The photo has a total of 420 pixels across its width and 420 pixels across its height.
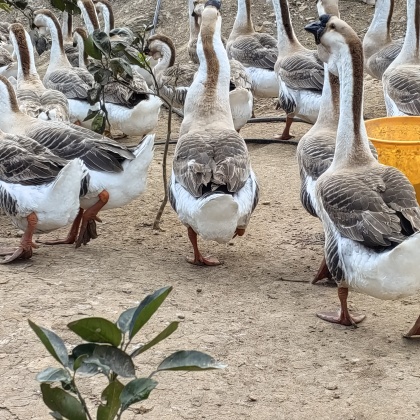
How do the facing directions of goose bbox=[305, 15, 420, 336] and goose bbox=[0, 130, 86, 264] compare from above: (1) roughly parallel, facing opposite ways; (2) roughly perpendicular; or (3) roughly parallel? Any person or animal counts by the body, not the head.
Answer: roughly perpendicular

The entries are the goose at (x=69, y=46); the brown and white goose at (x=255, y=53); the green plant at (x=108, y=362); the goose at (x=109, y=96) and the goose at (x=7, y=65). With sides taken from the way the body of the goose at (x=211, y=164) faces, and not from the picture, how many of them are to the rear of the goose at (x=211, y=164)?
1

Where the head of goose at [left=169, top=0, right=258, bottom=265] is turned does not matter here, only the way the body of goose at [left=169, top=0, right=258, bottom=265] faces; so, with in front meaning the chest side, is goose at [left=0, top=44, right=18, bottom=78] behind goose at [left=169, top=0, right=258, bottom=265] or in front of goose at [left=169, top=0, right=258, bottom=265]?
in front

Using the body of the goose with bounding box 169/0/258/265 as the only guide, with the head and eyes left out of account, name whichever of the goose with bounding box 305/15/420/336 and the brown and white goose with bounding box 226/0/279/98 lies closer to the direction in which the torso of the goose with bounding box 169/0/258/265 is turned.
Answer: the brown and white goose

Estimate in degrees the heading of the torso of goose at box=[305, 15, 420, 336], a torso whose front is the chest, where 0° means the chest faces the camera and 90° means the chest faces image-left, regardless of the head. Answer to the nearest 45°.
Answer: approximately 135°

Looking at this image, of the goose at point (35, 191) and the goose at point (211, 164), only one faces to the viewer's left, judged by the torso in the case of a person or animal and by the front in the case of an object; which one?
the goose at point (35, 191)

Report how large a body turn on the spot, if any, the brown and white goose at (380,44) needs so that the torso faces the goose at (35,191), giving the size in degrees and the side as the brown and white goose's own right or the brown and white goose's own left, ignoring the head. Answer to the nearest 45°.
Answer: approximately 90° to the brown and white goose's own left

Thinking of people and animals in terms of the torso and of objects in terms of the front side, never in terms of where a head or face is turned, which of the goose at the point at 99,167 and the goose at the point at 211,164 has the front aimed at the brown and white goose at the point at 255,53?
the goose at the point at 211,164

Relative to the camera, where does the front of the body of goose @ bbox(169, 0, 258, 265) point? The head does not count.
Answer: away from the camera

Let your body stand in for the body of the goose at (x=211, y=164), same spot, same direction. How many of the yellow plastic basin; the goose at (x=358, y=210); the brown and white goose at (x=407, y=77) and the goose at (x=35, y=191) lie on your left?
1

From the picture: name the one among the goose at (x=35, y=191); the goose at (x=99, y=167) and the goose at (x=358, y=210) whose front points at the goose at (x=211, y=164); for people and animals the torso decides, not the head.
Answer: the goose at (x=358, y=210)

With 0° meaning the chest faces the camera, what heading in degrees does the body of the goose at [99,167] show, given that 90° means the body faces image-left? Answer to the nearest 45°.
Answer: approximately 90°
